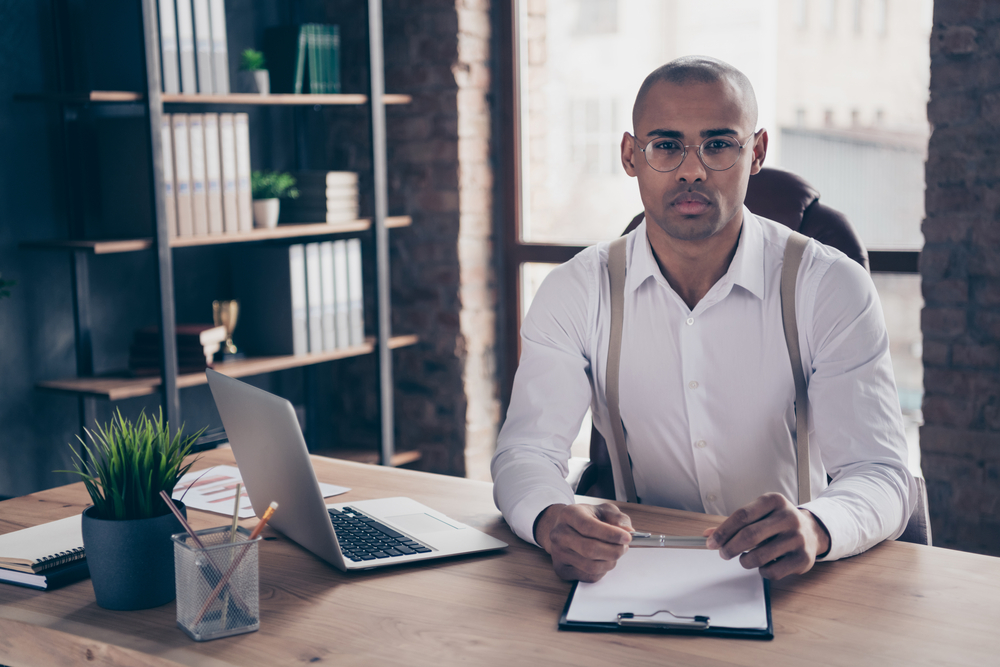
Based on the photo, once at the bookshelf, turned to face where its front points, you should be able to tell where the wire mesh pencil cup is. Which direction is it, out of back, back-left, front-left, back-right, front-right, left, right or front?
front-right

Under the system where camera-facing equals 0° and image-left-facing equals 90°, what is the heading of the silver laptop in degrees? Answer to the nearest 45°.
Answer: approximately 225°

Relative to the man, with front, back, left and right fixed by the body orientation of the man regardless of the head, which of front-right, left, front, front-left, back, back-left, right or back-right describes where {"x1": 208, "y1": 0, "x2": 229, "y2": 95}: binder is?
back-right

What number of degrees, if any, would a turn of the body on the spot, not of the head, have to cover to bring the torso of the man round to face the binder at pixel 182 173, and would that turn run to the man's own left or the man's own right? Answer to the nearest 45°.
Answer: approximately 135° to the man's own right

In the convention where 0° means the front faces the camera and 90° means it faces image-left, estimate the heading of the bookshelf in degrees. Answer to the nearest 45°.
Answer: approximately 315°

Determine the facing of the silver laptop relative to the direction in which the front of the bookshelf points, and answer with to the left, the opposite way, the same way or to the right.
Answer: to the left
